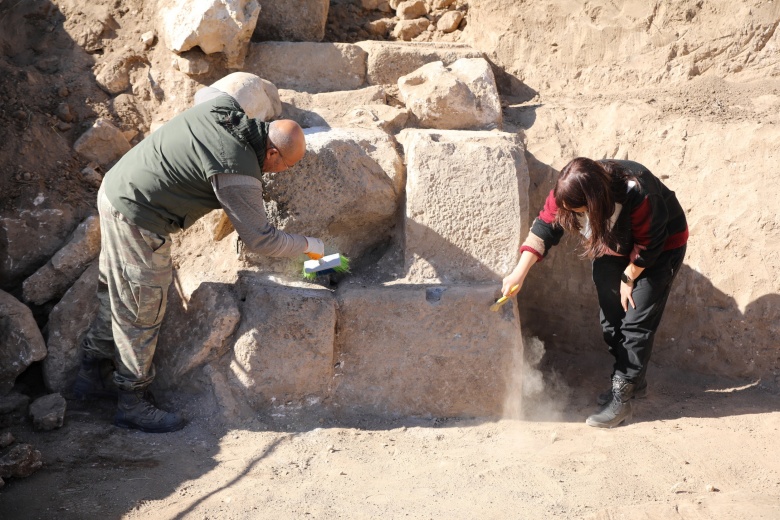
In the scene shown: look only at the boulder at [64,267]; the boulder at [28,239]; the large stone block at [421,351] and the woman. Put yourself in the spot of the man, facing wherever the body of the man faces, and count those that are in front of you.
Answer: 2

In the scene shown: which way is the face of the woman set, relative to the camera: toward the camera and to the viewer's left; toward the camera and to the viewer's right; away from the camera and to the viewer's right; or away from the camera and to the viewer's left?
toward the camera and to the viewer's left

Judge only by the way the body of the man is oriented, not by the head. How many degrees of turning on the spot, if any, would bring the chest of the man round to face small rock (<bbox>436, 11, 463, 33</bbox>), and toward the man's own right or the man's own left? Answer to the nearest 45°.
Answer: approximately 45° to the man's own left

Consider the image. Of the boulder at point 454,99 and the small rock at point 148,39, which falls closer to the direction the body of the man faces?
the boulder

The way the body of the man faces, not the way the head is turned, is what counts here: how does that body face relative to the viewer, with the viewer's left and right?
facing to the right of the viewer

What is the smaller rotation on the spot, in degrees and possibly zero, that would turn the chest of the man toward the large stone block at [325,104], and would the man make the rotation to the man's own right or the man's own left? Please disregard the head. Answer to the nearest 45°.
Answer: approximately 45° to the man's own left

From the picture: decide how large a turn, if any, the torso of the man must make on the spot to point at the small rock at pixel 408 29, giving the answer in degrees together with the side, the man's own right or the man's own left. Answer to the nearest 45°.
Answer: approximately 45° to the man's own left

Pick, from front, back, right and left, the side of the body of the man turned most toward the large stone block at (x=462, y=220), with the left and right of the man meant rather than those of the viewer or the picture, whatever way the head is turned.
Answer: front

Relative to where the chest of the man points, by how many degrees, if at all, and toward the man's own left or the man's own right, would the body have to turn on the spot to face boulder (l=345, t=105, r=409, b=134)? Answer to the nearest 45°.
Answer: approximately 45° to the man's own left
